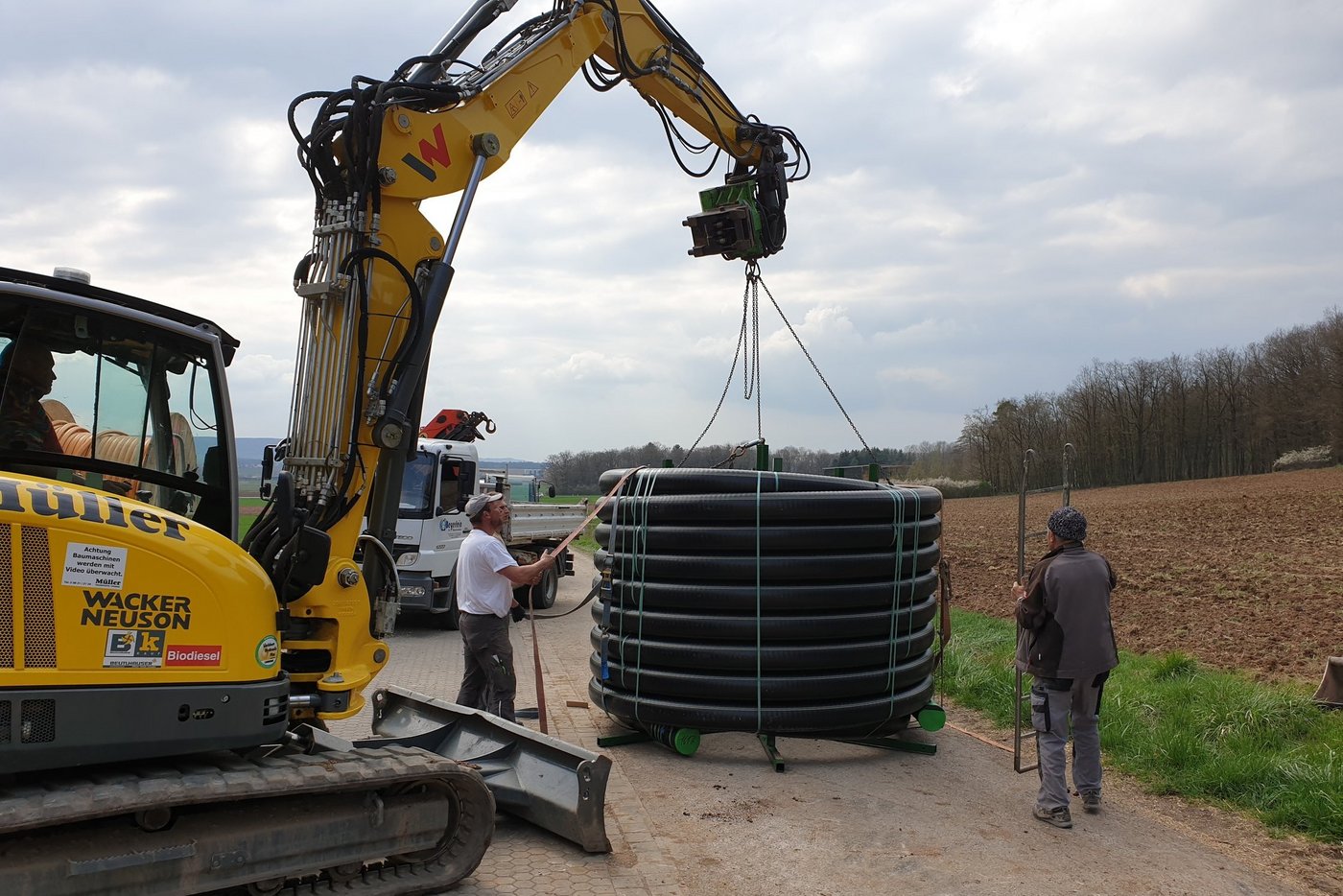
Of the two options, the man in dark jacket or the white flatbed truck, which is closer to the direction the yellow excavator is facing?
the man in dark jacket

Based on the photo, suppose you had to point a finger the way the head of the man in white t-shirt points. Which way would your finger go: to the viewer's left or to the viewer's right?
to the viewer's right

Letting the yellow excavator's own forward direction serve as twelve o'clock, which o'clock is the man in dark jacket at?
The man in dark jacket is roughly at 12 o'clock from the yellow excavator.

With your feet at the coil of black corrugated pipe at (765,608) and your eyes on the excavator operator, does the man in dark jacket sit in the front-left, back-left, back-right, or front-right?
back-left

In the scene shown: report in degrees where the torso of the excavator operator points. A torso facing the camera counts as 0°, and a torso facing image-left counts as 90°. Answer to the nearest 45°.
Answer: approximately 270°

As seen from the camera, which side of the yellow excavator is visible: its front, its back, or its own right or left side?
right

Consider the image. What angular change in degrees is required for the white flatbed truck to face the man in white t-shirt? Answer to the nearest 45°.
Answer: approximately 45° to its left

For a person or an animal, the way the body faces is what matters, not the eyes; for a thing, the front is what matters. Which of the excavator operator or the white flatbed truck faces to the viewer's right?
the excavator operator

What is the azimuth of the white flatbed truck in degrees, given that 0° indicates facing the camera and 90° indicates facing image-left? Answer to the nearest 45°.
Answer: approximately 45°

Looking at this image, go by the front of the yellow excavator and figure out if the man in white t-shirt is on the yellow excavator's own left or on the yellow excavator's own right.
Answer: on the yellow excavator's own left

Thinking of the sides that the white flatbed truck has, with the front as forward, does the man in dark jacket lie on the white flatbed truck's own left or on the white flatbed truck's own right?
on the white flatbed truck's own left

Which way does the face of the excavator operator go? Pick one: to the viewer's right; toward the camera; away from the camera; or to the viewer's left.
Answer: to the viewer's right
